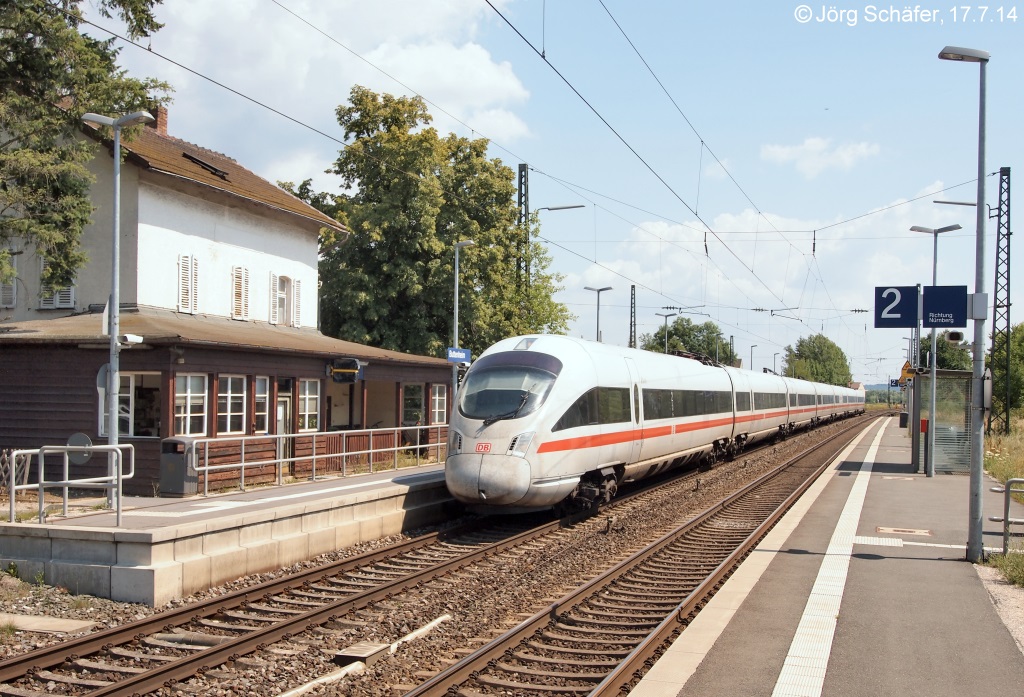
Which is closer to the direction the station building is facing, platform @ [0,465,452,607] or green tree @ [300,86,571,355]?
the platform

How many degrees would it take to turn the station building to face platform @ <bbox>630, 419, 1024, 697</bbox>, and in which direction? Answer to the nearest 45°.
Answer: approximately 45° to its right

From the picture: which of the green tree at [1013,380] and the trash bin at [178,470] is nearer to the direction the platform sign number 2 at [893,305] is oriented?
the trash bin

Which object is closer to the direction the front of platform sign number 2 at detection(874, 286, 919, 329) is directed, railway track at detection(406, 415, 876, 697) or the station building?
the railway track

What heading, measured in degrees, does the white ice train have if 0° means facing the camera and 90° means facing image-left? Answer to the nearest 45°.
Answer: approximately 45°

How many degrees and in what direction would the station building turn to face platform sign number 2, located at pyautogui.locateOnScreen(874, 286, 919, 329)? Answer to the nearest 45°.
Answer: approximately 45° to its left

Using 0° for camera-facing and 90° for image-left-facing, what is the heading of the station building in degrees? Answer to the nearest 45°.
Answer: approximately 315°

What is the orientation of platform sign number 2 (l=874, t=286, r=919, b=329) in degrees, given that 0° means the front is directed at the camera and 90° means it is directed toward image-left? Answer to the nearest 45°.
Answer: approximately 0°

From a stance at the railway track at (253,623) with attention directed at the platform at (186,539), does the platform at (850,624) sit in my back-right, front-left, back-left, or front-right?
back-right

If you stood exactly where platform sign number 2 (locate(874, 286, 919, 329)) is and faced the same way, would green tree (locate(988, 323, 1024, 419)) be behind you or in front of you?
behind

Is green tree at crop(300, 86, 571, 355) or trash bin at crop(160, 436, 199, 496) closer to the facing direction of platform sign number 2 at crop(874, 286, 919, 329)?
the trash bin

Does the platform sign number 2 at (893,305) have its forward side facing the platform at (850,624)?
yes
